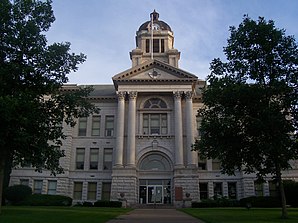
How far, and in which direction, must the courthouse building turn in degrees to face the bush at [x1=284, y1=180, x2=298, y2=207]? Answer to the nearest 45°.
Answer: approximately 90° to its left

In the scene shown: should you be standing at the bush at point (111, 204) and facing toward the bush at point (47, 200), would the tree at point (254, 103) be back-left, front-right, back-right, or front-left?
back-left

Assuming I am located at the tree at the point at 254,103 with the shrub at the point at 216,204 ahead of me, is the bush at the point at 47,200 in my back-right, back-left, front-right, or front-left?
front-left

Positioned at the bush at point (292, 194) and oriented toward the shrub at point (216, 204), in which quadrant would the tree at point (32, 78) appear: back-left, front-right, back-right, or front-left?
front-left

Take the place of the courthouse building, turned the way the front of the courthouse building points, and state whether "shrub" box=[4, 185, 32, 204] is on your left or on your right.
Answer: on your right

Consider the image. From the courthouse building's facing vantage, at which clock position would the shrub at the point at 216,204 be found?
The shrub is roughly at 10 o'clock from the courthouse building.

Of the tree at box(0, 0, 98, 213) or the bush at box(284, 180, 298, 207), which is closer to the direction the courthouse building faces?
the tree

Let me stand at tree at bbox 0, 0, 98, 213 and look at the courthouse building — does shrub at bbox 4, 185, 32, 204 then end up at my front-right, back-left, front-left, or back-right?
front-left

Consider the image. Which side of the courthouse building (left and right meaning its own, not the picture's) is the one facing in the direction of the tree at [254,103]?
front

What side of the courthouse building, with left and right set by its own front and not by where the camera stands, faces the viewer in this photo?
front

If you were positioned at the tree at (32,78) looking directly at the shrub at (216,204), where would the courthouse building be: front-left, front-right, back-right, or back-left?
front-left

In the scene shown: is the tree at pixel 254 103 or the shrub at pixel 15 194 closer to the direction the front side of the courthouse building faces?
the tree
